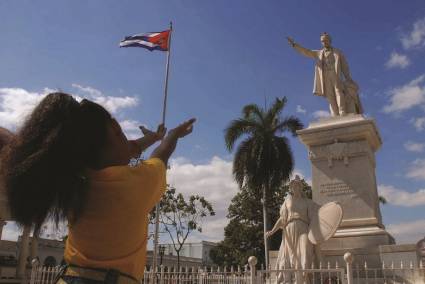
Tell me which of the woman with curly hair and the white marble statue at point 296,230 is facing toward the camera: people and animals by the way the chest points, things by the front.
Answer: the white marble statue

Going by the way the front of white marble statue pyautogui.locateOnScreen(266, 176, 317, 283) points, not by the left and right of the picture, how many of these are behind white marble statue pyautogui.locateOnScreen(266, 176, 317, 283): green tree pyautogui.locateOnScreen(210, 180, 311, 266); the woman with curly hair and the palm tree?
2

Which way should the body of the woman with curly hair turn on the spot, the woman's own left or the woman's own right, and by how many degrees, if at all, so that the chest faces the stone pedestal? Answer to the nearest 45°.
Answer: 0° — they already face it

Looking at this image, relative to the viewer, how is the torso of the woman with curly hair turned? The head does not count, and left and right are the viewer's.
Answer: facing away from the viewer and to the right of the viewer

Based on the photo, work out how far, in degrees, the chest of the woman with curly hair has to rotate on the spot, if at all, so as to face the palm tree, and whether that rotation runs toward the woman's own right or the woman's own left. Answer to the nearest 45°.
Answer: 0° — they already face it

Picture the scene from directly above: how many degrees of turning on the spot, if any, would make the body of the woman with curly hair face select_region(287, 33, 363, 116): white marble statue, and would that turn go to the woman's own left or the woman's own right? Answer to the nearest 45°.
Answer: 0° — they already face it

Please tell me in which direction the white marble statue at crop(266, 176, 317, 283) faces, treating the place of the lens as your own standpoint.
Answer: facing the viewer

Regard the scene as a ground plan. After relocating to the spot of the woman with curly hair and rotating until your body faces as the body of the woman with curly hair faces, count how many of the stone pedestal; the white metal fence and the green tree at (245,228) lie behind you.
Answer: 0

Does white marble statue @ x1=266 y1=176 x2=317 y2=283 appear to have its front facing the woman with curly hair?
yes

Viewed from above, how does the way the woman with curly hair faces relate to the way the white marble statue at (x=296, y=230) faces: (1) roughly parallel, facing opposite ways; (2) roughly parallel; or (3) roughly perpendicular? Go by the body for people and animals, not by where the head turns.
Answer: roughly parallel, facing opposite ways

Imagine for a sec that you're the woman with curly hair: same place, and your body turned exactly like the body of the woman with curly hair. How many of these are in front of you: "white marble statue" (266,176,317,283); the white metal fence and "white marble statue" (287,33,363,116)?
3

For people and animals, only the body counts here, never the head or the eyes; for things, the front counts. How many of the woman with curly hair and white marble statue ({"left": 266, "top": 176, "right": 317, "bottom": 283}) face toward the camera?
1
